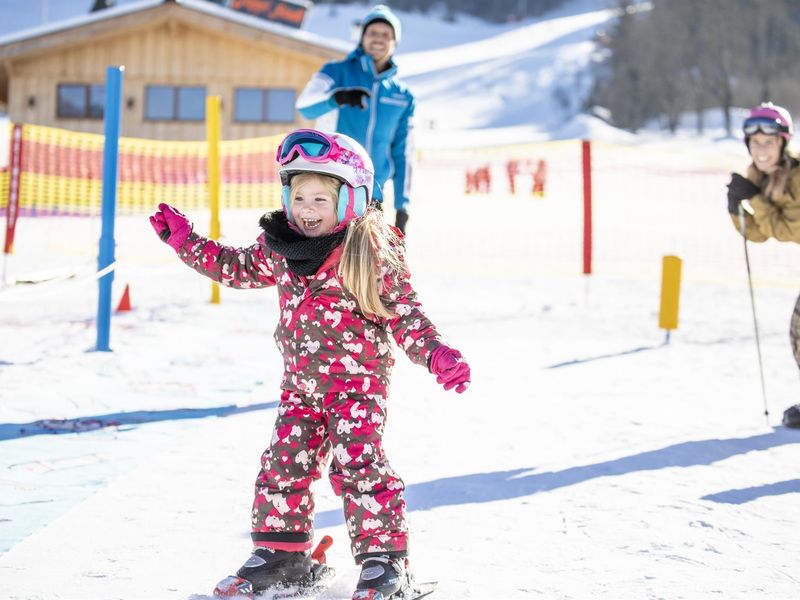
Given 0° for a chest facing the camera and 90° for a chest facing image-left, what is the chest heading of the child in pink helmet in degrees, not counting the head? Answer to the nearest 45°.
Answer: approximately 45°

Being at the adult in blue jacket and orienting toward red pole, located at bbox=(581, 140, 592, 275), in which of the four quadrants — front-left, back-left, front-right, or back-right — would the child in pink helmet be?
back-right

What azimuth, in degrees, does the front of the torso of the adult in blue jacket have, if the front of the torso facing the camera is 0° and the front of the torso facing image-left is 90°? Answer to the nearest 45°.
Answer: approximately 0°

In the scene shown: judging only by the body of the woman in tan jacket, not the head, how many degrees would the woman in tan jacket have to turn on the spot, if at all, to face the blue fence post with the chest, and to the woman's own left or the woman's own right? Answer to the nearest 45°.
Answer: approximately 45° to the woman's own right

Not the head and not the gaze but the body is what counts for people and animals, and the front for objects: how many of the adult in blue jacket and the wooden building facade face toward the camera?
2

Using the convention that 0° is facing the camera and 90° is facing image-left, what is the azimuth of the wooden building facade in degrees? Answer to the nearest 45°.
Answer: approximately 0°

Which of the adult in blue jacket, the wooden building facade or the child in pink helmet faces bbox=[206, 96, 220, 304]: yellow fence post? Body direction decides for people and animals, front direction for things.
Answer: the wooden building facade

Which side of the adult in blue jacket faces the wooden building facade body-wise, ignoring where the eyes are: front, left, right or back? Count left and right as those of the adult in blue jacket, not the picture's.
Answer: back

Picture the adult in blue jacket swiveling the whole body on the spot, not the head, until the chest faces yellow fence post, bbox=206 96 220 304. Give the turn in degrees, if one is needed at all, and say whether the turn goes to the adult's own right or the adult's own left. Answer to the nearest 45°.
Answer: approximately 135° to the adult's own right

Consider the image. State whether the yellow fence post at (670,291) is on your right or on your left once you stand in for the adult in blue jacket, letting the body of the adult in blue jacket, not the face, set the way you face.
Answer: on your left
